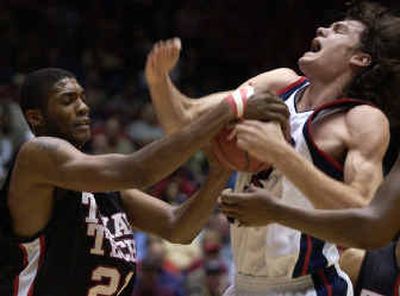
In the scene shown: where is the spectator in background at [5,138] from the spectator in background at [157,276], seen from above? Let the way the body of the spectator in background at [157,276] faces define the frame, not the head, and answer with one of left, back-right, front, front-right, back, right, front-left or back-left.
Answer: back-right

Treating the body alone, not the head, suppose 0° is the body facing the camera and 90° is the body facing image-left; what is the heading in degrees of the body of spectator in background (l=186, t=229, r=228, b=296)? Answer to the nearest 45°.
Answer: approximately 0°

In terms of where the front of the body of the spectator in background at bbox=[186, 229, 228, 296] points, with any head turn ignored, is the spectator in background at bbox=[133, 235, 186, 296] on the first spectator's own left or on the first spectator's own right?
on the first spectator's own right

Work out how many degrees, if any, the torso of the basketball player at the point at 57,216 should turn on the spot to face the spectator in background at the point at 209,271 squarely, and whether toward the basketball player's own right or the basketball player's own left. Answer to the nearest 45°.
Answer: approximately 135° to the basketball player's own left

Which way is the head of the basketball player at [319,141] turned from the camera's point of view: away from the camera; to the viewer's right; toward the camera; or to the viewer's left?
to the viewer's left

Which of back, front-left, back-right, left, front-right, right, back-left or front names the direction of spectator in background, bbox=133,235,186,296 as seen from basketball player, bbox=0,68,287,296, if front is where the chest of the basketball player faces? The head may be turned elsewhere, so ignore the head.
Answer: back-left

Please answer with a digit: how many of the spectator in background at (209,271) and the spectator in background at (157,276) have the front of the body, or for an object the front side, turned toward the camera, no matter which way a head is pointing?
2

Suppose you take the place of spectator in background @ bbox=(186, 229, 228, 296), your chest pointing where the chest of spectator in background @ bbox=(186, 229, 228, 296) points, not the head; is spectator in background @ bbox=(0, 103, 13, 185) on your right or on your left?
on your right

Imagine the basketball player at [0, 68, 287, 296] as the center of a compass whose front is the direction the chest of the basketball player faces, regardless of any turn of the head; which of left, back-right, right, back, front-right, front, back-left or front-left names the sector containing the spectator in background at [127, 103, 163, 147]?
back-left

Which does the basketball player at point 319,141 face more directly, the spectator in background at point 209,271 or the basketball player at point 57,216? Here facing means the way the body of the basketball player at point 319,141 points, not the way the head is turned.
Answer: the basketball player

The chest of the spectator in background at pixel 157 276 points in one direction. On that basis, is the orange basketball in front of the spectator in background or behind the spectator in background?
in front

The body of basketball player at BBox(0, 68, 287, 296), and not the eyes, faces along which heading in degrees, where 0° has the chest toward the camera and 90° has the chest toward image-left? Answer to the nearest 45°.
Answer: approximately 315°

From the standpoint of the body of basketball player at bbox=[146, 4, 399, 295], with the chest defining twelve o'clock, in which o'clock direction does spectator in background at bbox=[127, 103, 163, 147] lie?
The spectator in background is roughly at 4 o'clock from the basketball player.

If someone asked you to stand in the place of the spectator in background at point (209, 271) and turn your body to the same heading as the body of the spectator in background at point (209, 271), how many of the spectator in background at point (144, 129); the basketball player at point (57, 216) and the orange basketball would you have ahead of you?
2
